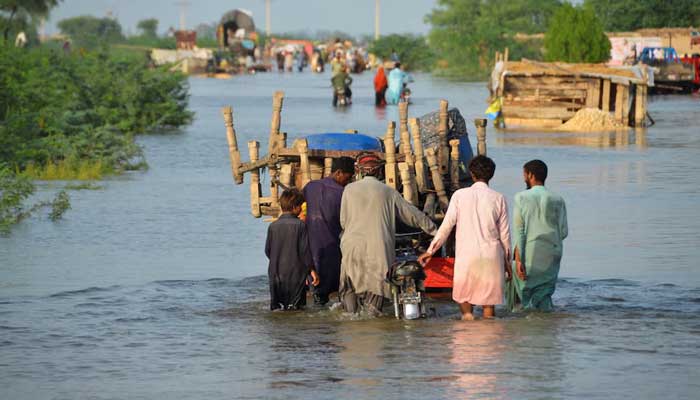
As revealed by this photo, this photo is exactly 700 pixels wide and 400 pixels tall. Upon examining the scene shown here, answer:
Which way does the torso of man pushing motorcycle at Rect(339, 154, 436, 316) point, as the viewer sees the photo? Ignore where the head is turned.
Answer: away from the camera

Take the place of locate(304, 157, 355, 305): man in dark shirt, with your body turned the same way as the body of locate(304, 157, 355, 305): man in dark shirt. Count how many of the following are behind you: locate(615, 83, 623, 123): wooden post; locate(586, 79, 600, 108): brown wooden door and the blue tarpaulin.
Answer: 0

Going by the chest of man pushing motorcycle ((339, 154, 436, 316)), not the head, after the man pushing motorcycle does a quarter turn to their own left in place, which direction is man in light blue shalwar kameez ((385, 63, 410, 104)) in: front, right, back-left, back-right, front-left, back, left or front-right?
right

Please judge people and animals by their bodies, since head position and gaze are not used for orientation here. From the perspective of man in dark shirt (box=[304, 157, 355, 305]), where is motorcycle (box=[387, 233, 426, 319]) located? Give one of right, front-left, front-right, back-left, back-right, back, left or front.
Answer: right

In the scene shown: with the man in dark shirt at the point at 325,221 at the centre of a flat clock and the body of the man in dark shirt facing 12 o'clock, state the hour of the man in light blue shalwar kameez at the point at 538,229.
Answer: The man in light blue shalwar kameez is roughly at 2 o'clock from the man in dark shirt.

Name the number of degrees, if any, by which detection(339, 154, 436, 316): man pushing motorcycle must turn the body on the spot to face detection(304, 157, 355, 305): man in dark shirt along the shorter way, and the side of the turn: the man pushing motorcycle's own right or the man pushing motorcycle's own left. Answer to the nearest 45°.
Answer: approximately 45° to the man pushing motorcycle's own left

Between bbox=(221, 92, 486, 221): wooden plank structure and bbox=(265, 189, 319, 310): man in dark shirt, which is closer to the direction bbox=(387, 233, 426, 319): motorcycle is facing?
the wooden plank structure

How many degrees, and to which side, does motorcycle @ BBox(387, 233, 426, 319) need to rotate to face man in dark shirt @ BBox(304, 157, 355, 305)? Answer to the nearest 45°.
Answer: approximately 45° to its left

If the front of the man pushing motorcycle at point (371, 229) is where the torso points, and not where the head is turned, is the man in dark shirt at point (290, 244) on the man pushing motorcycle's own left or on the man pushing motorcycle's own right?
on the man pushing motorcycle's own left

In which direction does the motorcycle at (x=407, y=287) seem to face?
away from the camera

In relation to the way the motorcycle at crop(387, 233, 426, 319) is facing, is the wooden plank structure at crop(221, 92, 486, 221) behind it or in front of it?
in front

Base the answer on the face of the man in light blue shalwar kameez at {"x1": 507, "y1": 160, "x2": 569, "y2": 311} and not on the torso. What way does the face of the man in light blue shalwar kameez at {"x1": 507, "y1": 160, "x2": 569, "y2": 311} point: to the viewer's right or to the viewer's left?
to the viewer's left

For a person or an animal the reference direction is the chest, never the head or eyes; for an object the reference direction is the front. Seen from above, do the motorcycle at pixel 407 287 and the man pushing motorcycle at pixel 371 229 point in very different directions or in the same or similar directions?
same or similar directions

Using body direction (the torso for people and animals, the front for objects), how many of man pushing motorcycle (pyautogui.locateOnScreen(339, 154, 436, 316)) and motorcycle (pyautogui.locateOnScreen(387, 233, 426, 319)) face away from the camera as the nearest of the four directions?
2

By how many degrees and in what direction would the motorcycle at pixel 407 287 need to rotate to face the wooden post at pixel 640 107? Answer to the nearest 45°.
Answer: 0° — it already faces it

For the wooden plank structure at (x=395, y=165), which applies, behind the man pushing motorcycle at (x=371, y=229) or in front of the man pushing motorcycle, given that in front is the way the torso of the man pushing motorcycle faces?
in front

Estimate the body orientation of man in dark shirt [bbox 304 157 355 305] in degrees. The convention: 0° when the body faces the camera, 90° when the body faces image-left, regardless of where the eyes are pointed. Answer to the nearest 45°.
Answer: approximately 225°
